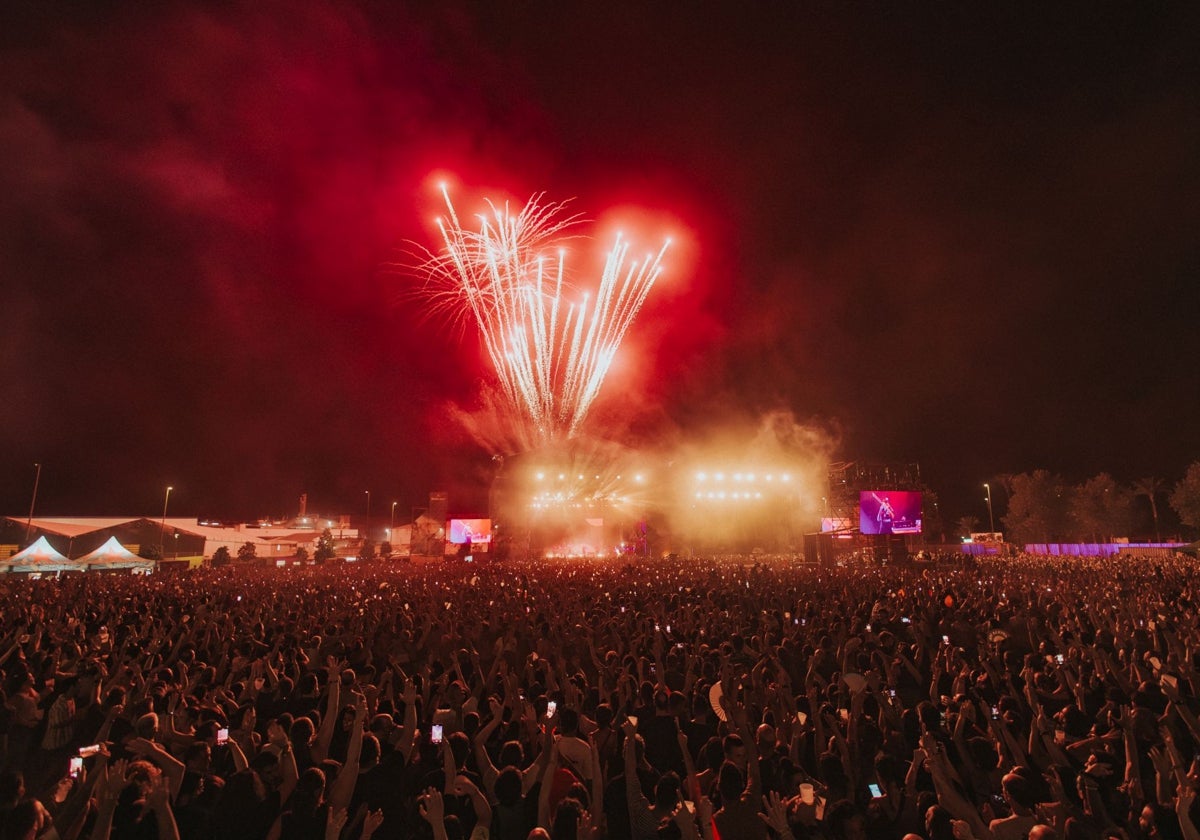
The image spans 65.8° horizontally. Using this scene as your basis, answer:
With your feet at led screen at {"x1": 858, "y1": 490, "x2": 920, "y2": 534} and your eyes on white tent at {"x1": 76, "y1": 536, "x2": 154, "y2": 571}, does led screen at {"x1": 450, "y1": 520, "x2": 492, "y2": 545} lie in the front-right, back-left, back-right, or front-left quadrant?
front-right

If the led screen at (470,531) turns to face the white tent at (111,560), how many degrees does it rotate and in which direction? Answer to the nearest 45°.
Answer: approximately 45° to its right

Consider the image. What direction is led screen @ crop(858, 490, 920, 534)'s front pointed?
toward the camera

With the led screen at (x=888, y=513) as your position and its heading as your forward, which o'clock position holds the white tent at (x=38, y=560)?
The white tent is roughly at 2 o'clock from the led screen.

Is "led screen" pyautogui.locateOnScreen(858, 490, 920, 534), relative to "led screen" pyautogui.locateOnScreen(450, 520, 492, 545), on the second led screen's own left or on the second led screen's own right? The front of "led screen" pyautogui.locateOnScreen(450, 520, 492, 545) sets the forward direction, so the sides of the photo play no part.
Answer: on the second led screen's own left

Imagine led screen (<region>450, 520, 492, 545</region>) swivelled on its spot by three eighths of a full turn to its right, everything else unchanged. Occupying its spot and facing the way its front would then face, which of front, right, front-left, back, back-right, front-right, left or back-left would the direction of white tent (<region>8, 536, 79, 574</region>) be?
left

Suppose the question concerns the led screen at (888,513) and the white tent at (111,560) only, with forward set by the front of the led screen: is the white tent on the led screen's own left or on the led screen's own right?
on the led screen's own right

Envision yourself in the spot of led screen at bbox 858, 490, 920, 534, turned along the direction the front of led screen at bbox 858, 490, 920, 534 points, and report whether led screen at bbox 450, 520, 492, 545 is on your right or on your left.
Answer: on your right
